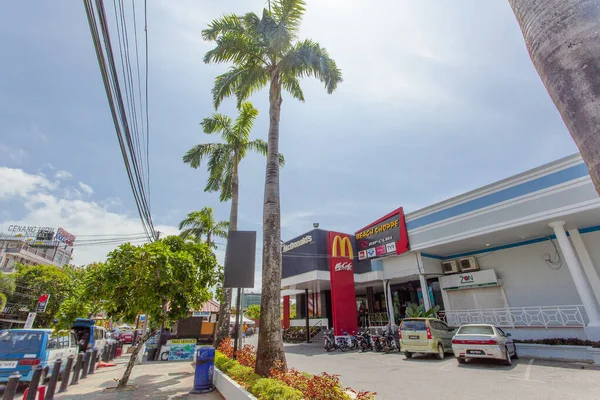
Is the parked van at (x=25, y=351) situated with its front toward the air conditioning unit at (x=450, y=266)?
no

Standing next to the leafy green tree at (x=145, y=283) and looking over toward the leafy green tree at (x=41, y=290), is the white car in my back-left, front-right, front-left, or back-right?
back-right

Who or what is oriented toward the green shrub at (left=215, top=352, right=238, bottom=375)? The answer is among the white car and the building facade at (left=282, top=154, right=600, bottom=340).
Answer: the building facade

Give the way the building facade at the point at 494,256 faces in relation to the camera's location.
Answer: facing the viewer and to the left of the viewer

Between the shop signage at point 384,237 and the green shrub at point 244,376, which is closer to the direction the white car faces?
the shop signage

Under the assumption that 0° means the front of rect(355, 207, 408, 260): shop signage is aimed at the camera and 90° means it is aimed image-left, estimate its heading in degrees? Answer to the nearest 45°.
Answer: approximately 45°

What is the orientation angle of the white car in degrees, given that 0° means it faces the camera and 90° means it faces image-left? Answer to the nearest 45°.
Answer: approximately 225°

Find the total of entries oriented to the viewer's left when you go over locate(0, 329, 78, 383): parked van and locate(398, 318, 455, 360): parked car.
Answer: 0

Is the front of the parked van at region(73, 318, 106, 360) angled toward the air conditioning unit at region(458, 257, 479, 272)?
no
